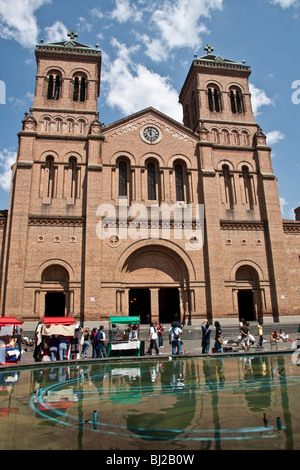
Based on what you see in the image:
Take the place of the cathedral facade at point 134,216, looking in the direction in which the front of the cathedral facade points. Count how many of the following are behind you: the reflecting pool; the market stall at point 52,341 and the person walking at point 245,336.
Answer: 0

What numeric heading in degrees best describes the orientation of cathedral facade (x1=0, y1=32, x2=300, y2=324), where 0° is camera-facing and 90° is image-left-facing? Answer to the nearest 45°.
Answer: approximately 0°

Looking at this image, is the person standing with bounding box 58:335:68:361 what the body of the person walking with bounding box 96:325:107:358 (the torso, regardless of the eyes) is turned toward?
no
